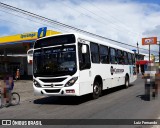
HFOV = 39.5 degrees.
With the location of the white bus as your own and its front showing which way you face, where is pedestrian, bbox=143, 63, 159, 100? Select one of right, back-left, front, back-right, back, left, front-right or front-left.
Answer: back-left

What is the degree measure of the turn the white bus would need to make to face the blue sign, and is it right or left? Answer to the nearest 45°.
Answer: approximately 135° to its right

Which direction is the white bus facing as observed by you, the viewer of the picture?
facing the viewer and to the left of the viewer

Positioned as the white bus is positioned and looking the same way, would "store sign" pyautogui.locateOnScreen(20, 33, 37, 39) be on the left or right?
on its right

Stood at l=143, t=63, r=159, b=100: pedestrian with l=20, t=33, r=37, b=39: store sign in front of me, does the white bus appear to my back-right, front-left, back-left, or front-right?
front-left
